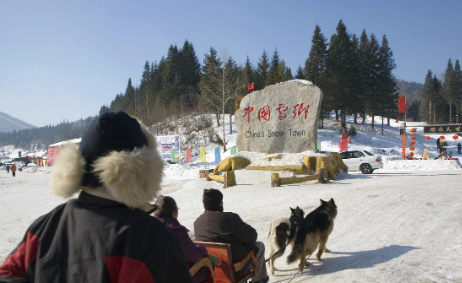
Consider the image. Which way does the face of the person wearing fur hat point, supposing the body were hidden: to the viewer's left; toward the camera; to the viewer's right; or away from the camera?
away from the camera

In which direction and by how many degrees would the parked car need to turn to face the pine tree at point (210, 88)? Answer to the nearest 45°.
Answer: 0° — it already faces it

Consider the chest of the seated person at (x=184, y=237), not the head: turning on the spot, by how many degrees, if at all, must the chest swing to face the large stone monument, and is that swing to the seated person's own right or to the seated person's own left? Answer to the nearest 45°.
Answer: approximately 45° to the seated person's own left

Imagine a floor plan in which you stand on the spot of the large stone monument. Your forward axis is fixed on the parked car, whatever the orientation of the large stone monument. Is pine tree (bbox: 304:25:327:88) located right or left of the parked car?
left

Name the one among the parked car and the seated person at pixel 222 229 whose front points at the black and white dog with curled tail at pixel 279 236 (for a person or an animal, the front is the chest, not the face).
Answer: the seated person

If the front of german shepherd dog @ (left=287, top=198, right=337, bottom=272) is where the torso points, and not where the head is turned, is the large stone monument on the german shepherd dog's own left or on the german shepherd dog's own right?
on the german shepherd dog's own left

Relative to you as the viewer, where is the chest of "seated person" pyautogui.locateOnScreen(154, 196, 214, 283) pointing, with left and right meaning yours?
facing away from the viewer and to the right of the viewer

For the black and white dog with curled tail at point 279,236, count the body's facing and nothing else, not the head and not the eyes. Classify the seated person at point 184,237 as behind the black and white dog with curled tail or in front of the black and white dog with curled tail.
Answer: behind

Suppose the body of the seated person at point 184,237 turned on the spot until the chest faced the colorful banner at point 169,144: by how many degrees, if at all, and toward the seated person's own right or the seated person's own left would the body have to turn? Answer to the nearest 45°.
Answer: approximately 45° to the seated person's own left

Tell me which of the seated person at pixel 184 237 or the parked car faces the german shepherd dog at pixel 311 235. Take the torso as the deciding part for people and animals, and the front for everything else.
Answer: the seated person

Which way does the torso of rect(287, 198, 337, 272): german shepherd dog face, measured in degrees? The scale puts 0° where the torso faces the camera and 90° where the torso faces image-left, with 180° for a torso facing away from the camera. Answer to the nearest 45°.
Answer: approximately 225°

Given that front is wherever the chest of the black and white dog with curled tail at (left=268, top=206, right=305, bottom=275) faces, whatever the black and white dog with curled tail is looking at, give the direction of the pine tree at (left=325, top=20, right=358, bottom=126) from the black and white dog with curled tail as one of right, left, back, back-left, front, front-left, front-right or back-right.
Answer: front-left

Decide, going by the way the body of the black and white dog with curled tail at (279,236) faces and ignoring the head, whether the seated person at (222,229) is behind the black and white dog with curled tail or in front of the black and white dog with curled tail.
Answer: behind
